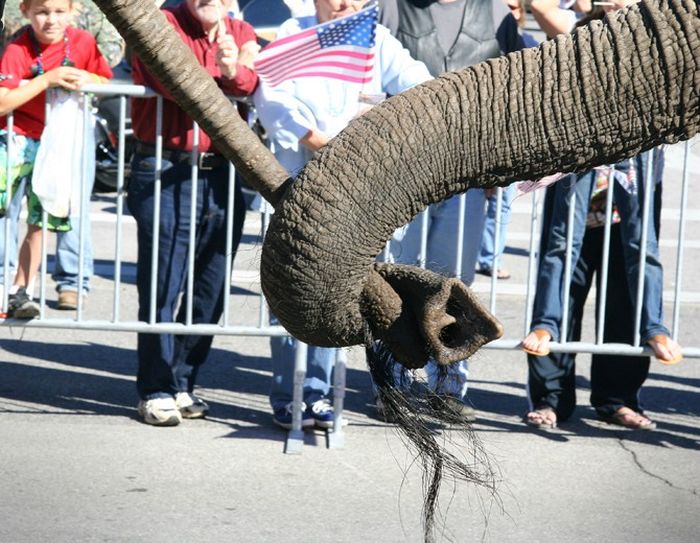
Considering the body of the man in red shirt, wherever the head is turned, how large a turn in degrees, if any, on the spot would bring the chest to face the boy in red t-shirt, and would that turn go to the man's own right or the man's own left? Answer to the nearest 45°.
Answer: approximately 135° to the man's own right

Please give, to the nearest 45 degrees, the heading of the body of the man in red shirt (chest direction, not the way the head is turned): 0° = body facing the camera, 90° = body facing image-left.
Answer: approximately 315°

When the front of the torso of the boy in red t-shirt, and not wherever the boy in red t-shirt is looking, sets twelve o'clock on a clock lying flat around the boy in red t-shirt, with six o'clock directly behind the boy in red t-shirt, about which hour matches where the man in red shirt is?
The man in red shirt is roughly at 10 o'clock from the boy in red t-shirt.
